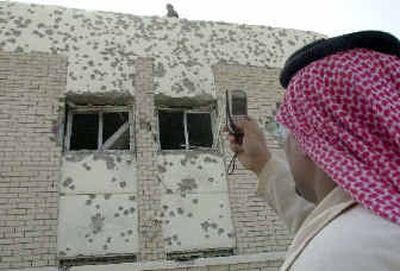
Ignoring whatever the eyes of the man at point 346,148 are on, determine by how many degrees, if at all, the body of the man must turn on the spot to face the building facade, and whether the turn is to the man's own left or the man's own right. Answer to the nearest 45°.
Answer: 0° — they already face it

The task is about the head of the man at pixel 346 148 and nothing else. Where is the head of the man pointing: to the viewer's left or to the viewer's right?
to the viewer's left

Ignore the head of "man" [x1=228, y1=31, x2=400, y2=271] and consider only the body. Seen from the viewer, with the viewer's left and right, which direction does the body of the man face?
facing away from the viewer and to the left of the viewer
